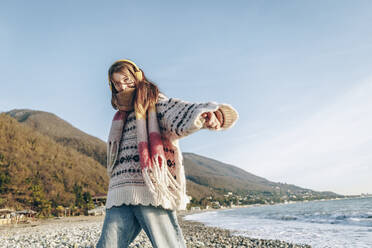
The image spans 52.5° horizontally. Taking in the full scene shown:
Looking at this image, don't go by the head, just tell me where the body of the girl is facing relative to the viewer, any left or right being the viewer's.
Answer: facing the viewer and to the left of the viewer
